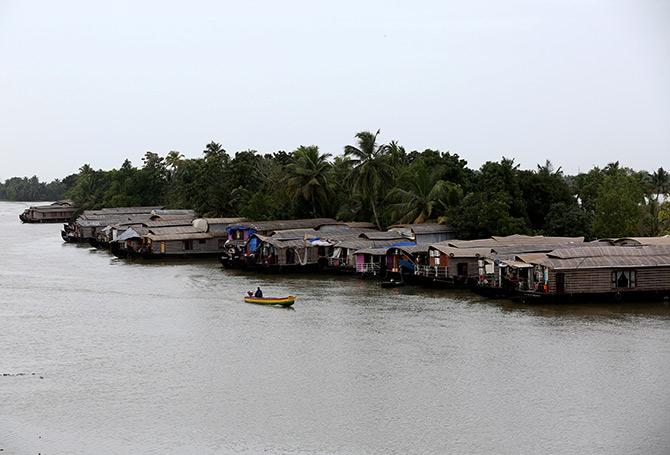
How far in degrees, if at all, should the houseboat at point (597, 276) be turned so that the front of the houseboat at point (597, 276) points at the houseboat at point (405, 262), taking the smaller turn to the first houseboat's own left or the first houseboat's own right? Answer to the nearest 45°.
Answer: approximately 45° to the first houseboat's own right

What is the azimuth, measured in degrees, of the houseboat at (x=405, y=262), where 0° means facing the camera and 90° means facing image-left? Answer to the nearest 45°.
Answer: approximately 45°

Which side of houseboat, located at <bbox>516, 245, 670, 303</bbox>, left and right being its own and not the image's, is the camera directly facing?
left

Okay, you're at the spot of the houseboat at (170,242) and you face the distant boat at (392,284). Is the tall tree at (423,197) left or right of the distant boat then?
left

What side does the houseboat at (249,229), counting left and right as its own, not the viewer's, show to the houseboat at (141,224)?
right
